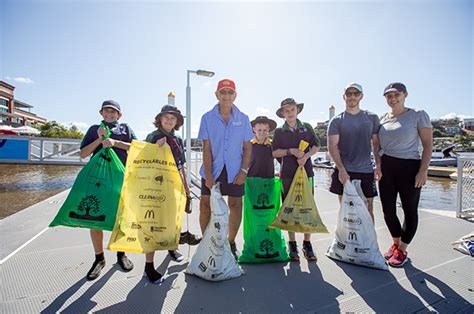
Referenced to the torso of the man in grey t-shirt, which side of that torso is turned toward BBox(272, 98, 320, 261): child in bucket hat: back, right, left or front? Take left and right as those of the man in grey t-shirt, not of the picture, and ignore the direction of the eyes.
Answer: right

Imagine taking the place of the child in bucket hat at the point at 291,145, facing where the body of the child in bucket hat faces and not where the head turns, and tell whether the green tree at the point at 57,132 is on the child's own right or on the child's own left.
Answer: on the child's own right

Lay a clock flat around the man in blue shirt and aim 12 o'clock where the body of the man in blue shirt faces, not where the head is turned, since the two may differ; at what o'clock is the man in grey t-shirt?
The man in grey t-shirt is roughly at 9 o'clock from the man in blue shirt.

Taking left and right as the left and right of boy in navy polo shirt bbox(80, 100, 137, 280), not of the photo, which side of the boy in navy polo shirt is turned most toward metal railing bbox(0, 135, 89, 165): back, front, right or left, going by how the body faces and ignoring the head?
back

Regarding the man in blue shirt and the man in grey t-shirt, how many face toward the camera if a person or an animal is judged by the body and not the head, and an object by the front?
2

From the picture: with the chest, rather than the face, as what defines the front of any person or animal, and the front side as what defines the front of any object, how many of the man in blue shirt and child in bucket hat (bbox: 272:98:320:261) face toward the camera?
2

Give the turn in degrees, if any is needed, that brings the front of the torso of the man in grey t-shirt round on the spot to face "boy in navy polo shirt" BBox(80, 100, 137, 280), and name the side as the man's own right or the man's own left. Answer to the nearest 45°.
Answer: approximately 45° to the man's own right

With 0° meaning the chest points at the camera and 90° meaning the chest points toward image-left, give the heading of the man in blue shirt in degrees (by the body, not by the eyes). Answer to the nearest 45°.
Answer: approximately 0°
